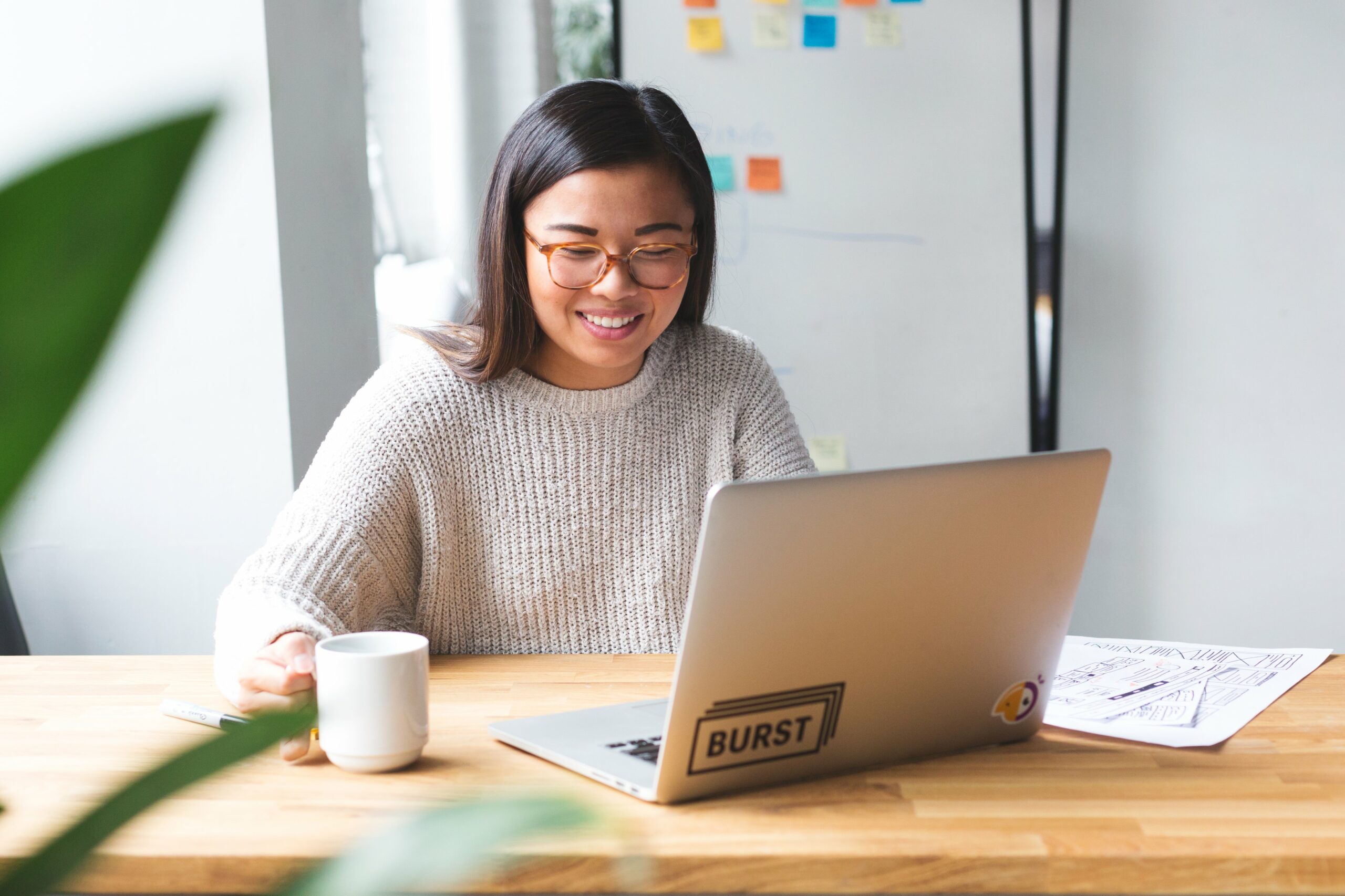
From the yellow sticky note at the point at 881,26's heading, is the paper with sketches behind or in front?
in front

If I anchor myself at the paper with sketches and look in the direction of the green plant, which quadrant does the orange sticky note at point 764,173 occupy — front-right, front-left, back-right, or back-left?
back-right

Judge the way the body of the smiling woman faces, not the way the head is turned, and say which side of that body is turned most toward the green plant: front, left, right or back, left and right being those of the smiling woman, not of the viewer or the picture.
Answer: front

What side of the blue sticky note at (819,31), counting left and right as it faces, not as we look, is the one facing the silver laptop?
front

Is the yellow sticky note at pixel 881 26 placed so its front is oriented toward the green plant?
yes

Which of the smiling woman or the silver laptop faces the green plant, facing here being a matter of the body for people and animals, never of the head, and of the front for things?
the smiling woman

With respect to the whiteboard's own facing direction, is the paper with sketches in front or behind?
in front

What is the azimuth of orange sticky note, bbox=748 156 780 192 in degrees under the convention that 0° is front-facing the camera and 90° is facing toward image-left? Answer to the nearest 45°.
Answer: approximately 0°

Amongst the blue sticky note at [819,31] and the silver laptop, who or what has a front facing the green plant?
the blue sticky note
